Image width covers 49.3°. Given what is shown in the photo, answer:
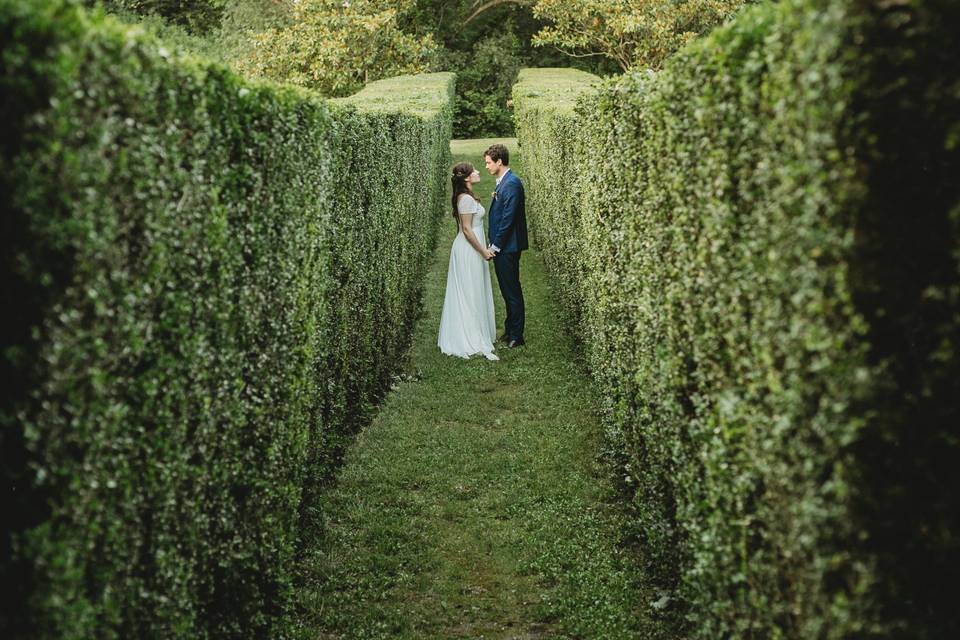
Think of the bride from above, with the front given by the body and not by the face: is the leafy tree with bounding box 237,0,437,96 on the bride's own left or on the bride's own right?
on the bride's own left

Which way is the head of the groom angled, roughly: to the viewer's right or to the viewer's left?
to the viewer's left

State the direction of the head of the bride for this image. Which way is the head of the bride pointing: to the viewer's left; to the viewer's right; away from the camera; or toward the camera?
to the viewer's right

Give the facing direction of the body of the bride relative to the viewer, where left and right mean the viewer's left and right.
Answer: facing to the right of the viewer

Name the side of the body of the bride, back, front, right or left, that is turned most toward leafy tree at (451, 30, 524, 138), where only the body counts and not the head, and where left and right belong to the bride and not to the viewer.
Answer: left

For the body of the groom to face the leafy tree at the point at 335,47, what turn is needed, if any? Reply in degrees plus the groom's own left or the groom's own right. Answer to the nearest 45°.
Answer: approximately 90° to the groom's own right

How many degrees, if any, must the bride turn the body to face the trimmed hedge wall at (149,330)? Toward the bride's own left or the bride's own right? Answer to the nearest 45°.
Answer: approximately 90° to the bride's own right

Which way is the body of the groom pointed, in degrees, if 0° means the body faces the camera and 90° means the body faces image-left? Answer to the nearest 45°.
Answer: approximately 90°

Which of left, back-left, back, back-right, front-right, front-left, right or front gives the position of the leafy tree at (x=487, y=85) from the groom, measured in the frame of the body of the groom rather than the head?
right

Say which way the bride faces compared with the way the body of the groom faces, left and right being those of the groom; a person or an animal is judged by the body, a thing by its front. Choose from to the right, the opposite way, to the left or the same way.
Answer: the opposite way

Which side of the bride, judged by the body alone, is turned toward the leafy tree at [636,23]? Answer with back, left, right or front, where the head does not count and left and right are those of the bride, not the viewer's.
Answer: left
